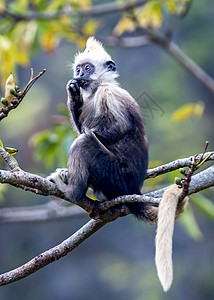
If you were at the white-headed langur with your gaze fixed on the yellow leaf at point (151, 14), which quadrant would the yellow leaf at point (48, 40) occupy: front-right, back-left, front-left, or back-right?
front-left

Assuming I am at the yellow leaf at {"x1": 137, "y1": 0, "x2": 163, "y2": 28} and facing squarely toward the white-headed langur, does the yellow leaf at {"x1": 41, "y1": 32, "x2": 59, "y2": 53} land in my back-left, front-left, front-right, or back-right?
front-right

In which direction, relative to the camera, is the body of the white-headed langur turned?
to the viewer's left
